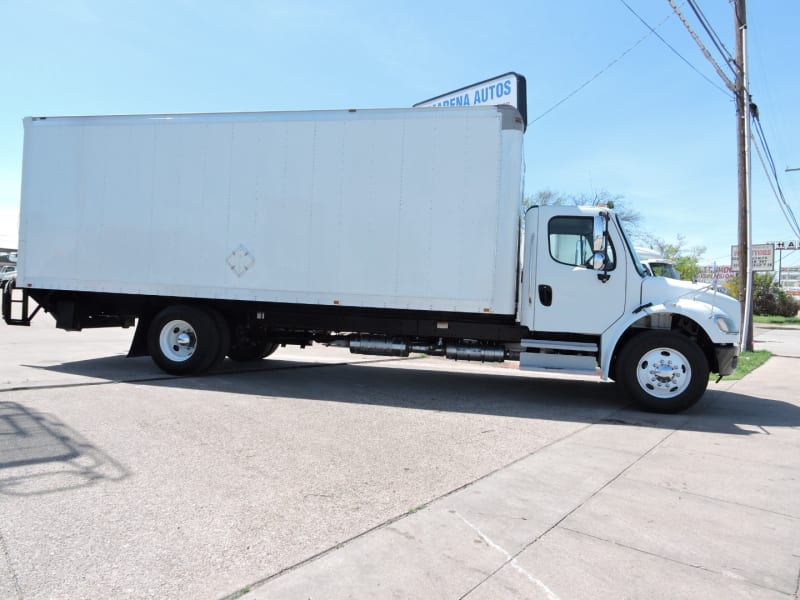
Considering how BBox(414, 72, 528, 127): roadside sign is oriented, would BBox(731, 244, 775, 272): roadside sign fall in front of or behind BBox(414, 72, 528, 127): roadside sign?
behind

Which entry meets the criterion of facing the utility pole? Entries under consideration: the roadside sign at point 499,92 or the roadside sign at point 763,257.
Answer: the roadside sign at point 763,257

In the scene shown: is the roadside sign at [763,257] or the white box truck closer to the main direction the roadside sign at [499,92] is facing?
the white box truck

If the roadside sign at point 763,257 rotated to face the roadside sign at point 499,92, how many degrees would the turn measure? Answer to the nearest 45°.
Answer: approximately 45° to its right

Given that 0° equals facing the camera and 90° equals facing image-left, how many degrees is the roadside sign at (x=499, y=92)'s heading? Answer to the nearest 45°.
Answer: approximately 45°

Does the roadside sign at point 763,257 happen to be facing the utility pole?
yes

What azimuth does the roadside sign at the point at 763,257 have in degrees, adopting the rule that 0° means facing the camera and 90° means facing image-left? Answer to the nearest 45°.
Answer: approximately 0°
